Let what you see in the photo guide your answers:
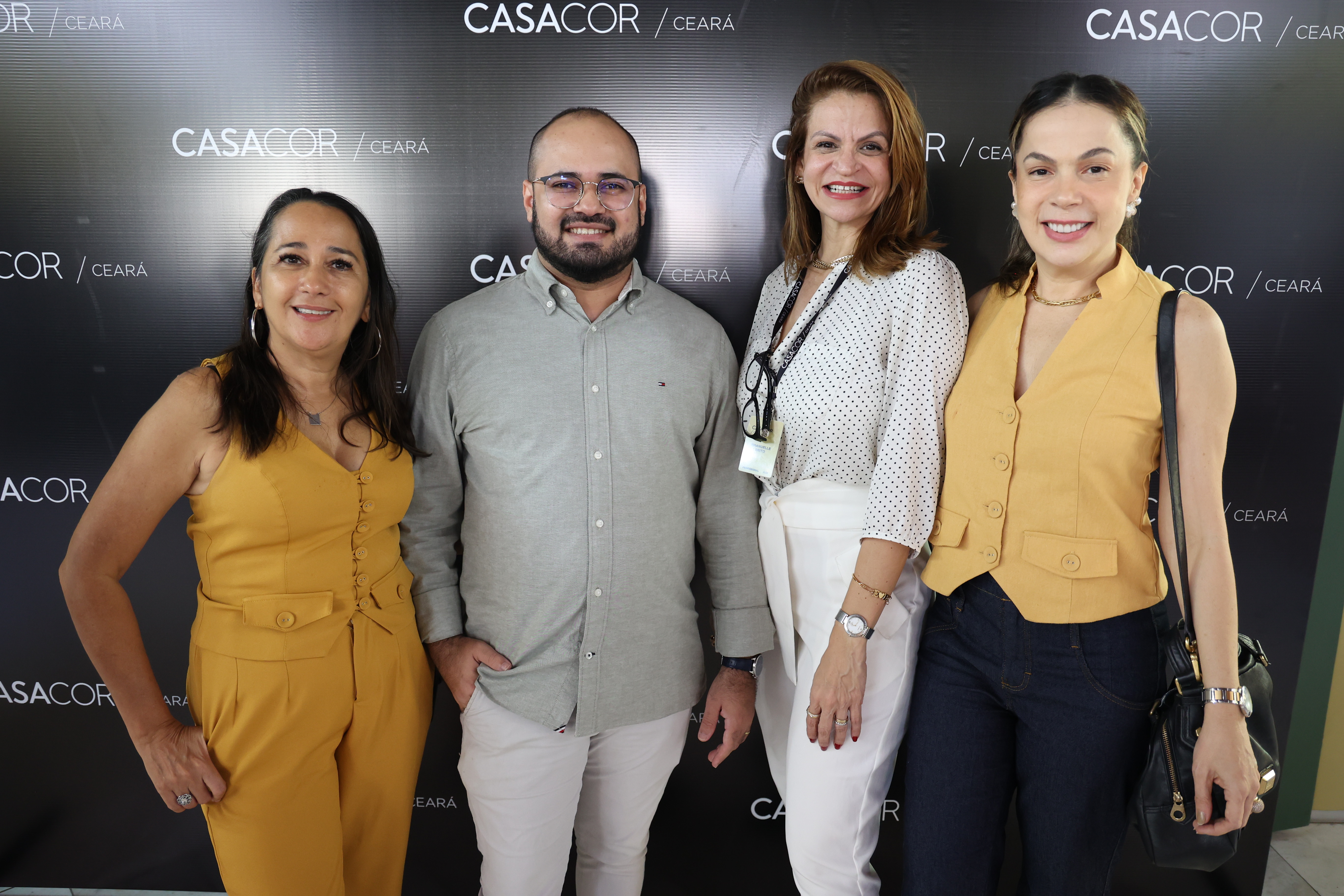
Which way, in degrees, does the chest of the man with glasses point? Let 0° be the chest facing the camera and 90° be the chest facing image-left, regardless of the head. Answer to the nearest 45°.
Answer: approximately 0°

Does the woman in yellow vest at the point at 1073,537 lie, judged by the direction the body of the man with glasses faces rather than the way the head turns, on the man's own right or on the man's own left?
on the man's own left

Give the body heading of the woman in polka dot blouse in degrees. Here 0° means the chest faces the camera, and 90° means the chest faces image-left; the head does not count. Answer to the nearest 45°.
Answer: approximately 45°

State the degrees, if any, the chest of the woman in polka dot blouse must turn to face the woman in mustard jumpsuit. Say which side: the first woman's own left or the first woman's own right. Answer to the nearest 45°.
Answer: approximately 45° to the first woman's own right

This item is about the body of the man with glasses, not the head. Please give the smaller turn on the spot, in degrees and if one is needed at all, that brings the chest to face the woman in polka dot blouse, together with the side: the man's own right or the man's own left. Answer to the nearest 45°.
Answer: approximately 90° to the man's own left

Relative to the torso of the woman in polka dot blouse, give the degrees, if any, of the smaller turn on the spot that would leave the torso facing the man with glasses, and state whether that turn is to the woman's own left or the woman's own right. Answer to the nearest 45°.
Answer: approximately 45° to the woman's own right
